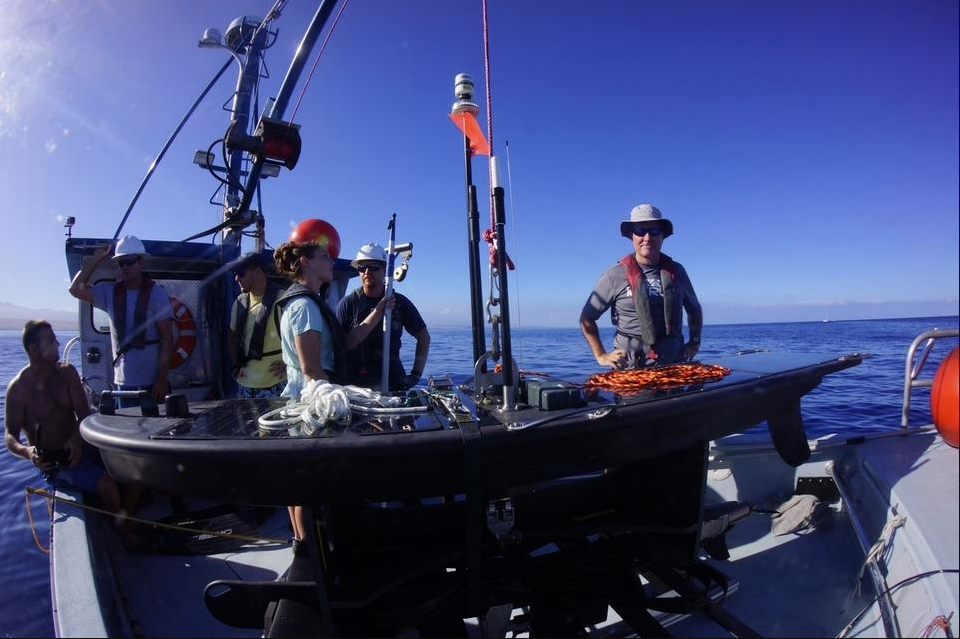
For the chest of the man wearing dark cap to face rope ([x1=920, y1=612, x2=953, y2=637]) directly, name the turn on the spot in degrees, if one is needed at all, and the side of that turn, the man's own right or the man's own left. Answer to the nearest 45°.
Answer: approximately 90° to the man's own left

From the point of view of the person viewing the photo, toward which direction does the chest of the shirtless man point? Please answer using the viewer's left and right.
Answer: facing the viewer and to the right of the viewer

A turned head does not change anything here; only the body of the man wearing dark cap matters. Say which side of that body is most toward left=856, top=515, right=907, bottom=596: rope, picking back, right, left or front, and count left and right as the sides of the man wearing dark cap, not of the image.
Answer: left

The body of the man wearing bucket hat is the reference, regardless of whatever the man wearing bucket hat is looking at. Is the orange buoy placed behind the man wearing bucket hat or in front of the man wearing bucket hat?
in front

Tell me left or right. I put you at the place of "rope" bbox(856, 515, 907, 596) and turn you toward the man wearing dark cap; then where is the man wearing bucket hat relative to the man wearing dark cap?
right

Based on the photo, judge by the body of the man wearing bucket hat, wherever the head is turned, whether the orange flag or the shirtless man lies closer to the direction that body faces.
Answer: the orange flag

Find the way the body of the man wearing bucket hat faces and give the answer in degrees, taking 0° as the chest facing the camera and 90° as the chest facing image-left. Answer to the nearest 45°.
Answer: approximately 0°

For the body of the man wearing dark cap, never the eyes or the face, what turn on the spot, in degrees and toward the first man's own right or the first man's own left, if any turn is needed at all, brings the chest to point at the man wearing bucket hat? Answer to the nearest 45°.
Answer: approximately 90° to the first man's own left

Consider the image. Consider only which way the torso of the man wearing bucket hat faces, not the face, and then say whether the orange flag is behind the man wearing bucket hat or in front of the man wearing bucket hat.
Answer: in front

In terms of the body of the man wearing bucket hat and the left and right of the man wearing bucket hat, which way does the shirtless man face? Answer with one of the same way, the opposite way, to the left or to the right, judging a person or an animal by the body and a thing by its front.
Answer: to the left

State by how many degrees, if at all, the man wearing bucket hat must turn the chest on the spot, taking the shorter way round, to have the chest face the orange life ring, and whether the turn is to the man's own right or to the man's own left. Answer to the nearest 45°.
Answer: approximately 90° to the man's own right

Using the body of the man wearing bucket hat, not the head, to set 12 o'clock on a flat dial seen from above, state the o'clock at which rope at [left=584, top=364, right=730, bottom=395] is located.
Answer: The rope is roughly at 12 o'clock from the man wearing bucket hat.

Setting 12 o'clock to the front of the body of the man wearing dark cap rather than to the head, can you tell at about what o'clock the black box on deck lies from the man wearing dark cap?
The black box on deck is roughly at 10 o'clock from the man wearing dark cap.
